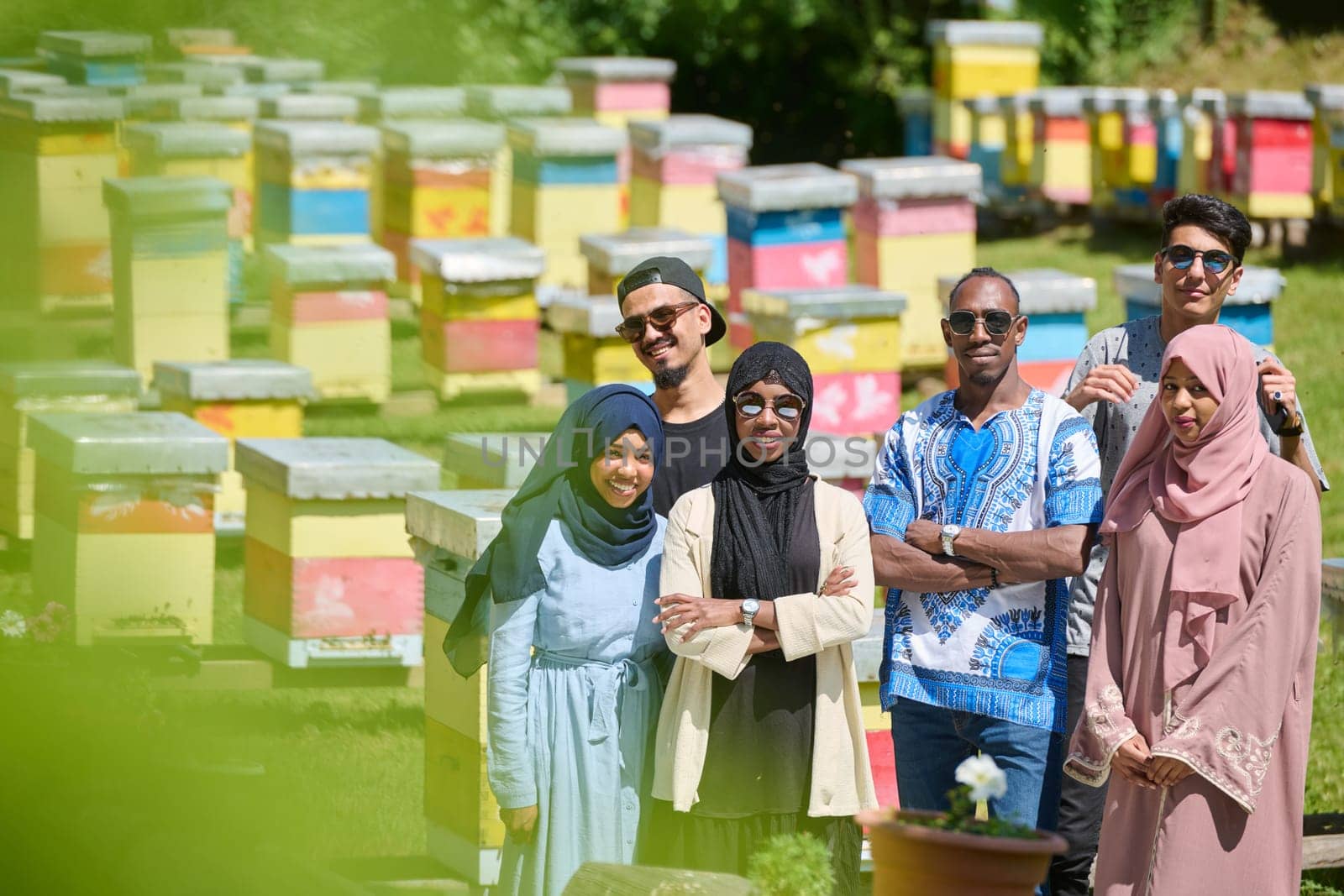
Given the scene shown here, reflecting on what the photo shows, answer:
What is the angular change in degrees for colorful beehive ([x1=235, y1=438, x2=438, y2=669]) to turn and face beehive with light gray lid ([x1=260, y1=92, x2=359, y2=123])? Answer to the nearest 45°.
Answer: approximately 180°

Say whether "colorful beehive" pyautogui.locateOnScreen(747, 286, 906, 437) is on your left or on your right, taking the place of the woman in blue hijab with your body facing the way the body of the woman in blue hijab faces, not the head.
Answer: on your left

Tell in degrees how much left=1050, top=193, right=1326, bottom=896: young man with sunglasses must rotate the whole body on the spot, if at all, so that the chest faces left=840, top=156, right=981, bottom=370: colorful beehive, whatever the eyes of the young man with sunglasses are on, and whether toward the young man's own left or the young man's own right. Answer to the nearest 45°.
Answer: approximately 180°

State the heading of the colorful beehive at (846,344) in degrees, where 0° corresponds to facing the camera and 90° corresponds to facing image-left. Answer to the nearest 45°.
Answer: approximately 0°

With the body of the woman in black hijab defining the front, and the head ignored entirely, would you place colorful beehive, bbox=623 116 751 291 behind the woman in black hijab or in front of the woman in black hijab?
behind

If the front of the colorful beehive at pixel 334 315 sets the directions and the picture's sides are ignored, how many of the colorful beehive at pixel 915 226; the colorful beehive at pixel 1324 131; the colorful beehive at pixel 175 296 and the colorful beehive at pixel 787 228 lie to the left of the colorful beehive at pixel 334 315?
3

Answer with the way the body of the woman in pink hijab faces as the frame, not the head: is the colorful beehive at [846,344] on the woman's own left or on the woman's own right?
on the woman's own right

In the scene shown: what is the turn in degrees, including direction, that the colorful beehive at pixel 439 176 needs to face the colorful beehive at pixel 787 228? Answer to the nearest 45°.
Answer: approximately 45° to its left

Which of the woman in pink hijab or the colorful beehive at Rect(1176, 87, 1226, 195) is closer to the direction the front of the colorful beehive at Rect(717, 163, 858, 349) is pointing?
the woman in pink hijab
